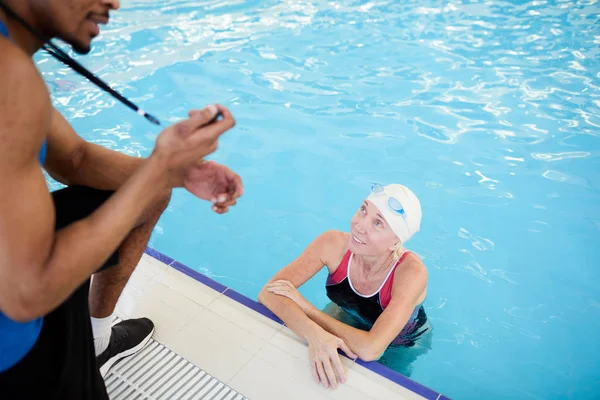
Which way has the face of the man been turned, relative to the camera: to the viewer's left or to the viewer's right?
to the viewer's right

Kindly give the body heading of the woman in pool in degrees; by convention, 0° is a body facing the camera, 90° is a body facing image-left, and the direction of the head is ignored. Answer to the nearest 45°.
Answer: approximately 45°

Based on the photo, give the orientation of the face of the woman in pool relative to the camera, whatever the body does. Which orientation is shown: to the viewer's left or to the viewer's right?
to the viewer's left

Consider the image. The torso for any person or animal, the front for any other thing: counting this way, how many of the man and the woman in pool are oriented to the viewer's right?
1

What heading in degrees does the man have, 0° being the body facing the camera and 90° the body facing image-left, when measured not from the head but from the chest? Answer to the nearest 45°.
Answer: approximately 270°

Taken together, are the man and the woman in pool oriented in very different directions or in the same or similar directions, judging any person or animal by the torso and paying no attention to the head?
very different directions
